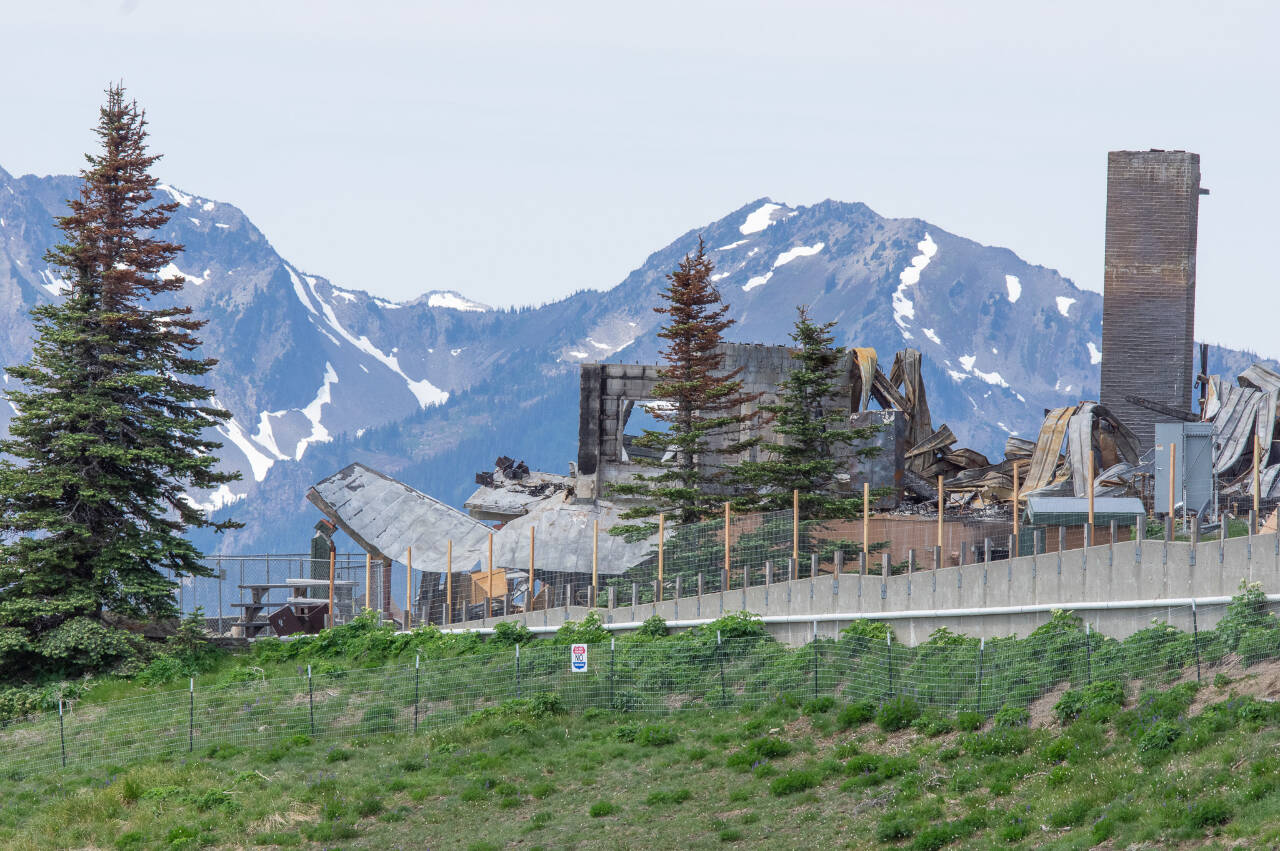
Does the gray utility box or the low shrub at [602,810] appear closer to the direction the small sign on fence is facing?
the low shrub

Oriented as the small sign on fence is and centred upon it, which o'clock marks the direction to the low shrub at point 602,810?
The low shrub is roughly at 12 o'clock from the small sign on fence.

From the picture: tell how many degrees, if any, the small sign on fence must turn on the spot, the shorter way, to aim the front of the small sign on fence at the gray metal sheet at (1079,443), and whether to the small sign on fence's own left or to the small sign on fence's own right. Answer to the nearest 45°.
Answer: approximately 135° to the small sign on fence's own left

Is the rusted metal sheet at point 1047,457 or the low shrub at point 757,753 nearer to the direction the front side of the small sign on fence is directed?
the low shrub

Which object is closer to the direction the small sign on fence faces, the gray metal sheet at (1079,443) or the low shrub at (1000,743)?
the low shrub

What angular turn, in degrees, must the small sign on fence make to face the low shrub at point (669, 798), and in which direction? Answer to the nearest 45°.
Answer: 0° — it already faces it

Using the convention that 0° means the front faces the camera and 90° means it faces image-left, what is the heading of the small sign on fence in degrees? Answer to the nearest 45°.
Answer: approximately 0°

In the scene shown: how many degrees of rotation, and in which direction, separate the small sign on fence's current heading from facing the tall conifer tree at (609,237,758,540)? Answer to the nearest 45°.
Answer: approximately 180°

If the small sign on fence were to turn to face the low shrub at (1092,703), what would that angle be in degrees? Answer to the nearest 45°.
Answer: approximately 45° to its left
